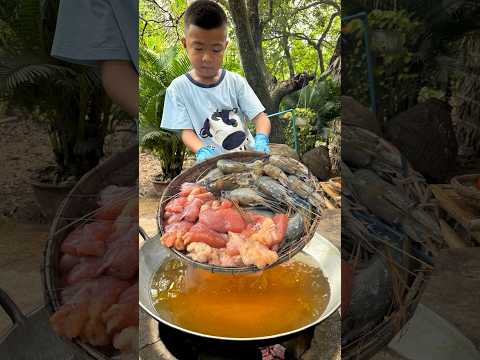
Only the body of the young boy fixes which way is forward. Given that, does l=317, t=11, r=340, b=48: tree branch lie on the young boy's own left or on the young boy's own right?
on the young boy's own left

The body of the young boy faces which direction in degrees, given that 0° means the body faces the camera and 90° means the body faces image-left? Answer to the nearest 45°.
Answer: approximately 0°

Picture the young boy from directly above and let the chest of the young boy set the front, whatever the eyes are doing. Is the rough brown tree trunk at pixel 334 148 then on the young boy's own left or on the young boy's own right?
on the young boy's own left

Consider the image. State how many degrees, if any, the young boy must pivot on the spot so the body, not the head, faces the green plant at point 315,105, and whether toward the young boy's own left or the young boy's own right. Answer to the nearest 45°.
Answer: approximately 135° to the young boy's own left
